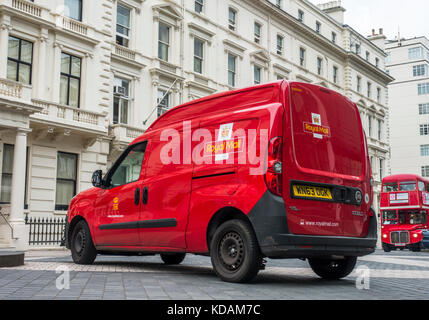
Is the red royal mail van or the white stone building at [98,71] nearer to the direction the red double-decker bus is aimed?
the red royal mail van

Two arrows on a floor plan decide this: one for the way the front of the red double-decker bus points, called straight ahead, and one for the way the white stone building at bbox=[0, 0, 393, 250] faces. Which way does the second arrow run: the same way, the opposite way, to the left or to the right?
to the left

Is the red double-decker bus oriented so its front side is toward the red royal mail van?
yes

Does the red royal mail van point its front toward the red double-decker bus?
no

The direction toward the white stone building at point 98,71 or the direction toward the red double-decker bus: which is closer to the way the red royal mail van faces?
the white stone building

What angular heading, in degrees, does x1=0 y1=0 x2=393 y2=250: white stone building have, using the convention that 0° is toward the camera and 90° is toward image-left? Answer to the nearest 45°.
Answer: approximately 315°

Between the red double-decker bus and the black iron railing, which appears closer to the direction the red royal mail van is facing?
the black iron railing

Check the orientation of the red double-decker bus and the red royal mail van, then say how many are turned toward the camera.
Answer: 1

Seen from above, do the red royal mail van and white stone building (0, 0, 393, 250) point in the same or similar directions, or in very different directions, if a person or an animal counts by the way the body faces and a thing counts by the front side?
very different directions

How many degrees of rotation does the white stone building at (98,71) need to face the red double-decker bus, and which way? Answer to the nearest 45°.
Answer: approximately 45° to its left

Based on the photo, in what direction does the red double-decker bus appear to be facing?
toward the camera

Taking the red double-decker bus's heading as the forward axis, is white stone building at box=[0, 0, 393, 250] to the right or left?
on its right

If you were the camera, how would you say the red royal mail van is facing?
facing away from the viewer and to the left of the viewer

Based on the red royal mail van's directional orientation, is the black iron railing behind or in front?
in front

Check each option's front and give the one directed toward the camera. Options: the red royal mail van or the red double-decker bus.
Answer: the red double-decker bus
